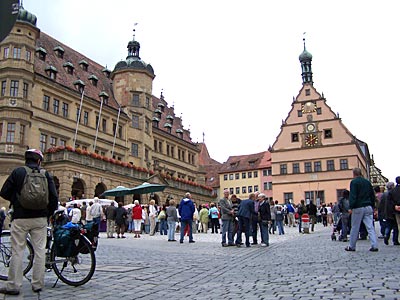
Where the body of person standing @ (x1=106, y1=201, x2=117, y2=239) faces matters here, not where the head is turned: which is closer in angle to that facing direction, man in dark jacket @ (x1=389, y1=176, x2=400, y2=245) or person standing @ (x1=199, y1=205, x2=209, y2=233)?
the person standing

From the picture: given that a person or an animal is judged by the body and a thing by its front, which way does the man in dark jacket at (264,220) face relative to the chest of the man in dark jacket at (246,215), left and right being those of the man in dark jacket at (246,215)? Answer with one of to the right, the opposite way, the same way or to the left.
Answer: the opposite way

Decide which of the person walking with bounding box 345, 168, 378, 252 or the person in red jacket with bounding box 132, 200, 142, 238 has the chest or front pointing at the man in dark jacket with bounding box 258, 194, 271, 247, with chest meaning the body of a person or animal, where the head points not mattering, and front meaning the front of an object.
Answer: the person walking

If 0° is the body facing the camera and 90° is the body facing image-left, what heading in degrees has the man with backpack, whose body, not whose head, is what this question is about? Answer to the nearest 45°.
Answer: approximately 180°

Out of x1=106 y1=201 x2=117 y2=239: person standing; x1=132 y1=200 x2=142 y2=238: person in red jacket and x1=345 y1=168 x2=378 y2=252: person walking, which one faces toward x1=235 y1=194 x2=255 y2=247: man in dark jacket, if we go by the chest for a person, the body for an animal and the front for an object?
x1=345 y1=168 x2=378 y2=252: person walking

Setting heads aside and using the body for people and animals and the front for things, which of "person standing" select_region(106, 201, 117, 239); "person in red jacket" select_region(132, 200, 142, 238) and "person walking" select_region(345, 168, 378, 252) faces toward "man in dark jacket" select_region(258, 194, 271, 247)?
"person walking" select_region(345, 168, 378, 252)
